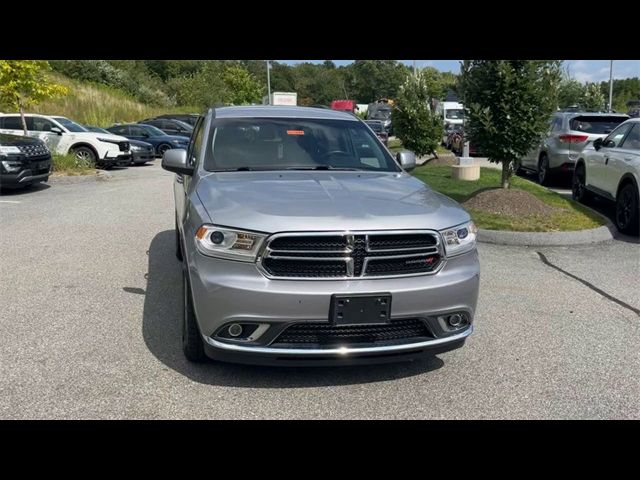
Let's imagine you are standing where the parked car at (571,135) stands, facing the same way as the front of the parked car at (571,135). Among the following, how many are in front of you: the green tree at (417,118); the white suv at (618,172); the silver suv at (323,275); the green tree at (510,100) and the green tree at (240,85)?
2

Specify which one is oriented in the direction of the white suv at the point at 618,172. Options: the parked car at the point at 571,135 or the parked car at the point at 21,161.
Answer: the parked car at the point at 21,161

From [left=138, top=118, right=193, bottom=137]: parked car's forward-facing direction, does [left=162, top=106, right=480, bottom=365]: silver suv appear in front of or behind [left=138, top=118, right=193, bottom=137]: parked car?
in front

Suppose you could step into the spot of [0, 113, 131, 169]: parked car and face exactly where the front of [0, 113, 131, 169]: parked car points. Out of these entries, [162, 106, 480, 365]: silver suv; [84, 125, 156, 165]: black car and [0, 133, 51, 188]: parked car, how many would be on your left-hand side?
1

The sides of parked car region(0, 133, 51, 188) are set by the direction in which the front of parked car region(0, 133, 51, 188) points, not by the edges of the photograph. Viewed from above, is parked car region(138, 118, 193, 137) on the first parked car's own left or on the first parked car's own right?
on the first parked car's own left

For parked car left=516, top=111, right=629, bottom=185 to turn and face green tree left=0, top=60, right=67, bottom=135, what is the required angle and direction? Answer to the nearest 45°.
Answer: approximately 45° to its left

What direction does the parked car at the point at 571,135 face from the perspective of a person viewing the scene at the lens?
facing away from the viewer and to the left of the viewer

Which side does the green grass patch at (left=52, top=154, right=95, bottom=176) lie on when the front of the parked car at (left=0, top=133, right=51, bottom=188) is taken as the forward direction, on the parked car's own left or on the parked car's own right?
on the parked car's own left

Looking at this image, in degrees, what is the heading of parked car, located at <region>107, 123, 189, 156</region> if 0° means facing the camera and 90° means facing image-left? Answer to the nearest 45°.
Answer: approximately 315°
